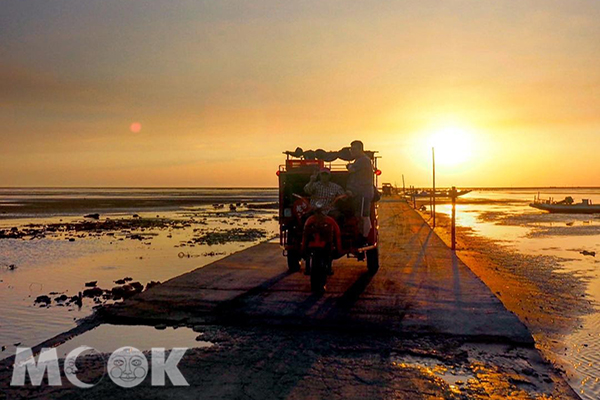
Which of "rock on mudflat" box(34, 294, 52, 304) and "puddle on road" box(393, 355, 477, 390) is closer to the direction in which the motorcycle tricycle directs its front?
the puddle on road

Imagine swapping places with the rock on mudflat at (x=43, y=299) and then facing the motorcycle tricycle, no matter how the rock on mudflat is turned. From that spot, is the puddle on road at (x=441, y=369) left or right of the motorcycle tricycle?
right

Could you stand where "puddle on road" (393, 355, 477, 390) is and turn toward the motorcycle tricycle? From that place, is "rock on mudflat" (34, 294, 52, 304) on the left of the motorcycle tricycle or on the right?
left

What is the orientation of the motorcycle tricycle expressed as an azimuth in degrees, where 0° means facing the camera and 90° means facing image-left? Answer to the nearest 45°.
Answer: approximately 0°

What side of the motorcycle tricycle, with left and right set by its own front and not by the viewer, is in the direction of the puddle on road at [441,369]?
front

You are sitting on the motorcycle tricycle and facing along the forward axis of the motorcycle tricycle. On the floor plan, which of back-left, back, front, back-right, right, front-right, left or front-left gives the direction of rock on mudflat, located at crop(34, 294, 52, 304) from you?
right
